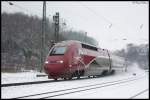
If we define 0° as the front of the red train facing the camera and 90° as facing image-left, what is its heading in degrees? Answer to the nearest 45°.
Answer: approximately 45°
